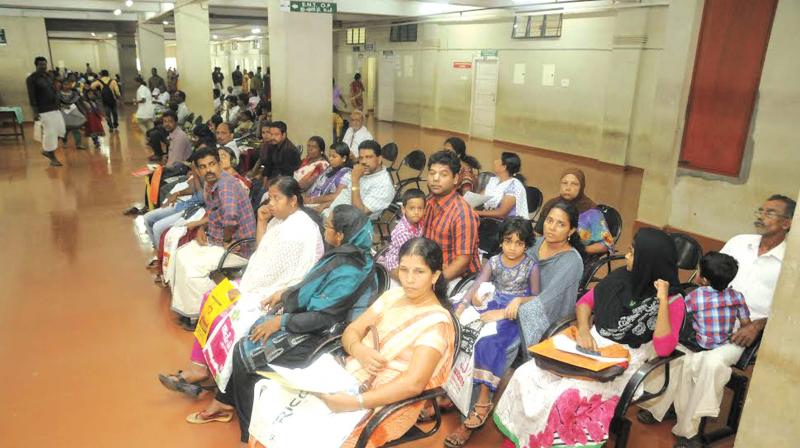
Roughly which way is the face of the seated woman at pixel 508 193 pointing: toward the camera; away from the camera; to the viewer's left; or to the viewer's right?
to the viewer's left

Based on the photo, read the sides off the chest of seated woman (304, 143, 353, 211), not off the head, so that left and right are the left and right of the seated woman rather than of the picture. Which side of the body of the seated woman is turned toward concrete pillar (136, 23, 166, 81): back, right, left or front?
right

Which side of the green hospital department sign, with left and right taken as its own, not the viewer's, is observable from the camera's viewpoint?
front

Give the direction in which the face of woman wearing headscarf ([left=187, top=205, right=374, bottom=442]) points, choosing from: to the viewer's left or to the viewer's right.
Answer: to the viewer's left

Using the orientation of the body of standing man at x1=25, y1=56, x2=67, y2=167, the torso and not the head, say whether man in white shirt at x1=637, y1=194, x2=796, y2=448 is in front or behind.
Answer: in front

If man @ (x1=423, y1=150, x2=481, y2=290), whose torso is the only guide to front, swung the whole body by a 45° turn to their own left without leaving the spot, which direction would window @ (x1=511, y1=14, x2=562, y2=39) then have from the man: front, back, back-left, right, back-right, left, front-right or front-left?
back

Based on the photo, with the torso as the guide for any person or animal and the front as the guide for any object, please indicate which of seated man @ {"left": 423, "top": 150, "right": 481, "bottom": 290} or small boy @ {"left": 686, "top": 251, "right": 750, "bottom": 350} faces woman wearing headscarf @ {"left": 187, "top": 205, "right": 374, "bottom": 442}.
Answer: the seated man

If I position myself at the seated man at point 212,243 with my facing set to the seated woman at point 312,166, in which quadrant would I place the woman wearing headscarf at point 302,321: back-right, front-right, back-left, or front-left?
back-right

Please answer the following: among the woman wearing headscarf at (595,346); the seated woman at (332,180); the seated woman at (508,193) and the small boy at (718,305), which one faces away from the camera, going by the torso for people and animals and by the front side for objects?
the small boy

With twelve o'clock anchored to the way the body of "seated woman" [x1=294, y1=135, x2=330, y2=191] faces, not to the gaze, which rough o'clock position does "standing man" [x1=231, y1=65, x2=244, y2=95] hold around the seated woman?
The standing man is roughly at 4 o'clock from the seated woman.

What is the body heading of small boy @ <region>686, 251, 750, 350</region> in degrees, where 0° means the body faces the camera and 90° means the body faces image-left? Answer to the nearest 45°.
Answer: approximately 180°

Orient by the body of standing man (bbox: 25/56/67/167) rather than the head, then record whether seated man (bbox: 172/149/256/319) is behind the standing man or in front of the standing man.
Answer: in front

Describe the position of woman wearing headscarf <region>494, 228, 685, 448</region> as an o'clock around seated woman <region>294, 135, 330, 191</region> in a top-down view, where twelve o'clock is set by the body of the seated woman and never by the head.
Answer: The woman wearing headscarf is roughly at 10 o'clock from the seated woman.

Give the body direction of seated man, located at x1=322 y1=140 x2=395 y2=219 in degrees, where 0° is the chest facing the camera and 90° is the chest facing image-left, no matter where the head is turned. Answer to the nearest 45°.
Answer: approximately 45°

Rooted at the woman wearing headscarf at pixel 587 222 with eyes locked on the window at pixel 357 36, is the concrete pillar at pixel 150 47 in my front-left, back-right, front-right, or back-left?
front-left
